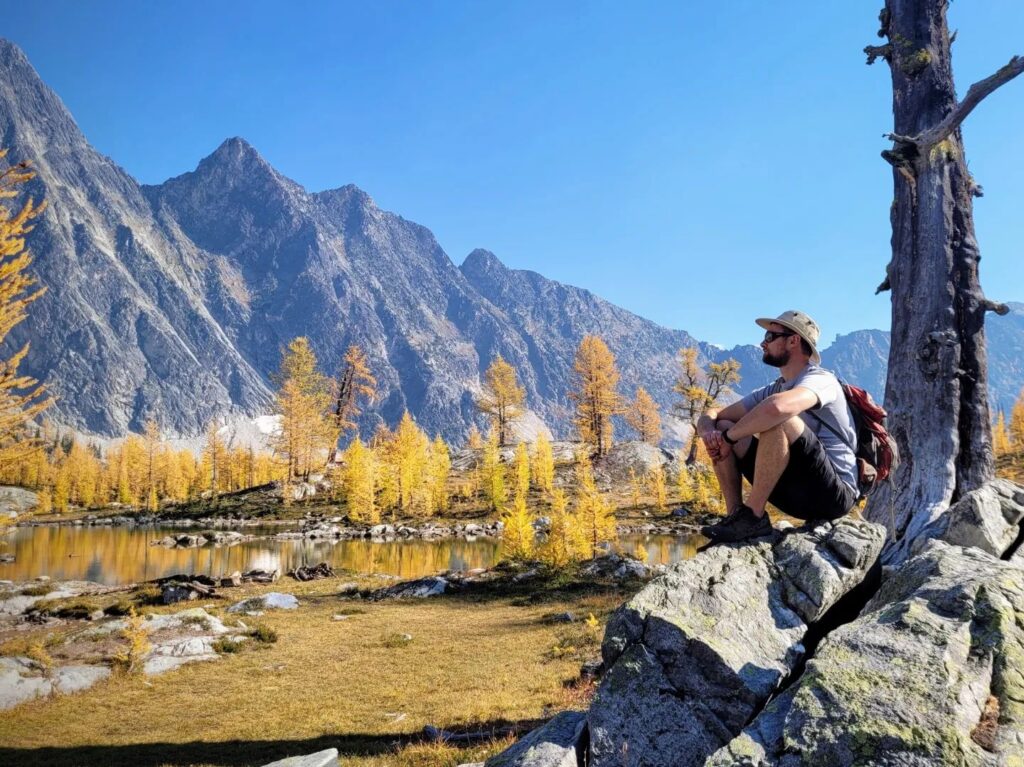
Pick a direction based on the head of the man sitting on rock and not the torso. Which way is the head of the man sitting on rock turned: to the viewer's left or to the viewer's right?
to the viewer's left

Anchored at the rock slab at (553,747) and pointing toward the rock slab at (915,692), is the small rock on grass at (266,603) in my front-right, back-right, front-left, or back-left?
back-left

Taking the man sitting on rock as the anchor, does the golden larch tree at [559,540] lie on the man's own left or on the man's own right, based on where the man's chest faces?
on the man's own right

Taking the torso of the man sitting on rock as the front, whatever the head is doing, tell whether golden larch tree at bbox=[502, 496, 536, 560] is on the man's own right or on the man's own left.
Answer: on the man's own right

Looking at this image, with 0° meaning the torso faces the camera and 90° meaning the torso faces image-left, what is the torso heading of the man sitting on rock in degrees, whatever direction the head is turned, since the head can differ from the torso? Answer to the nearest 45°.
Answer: approximately 90°
